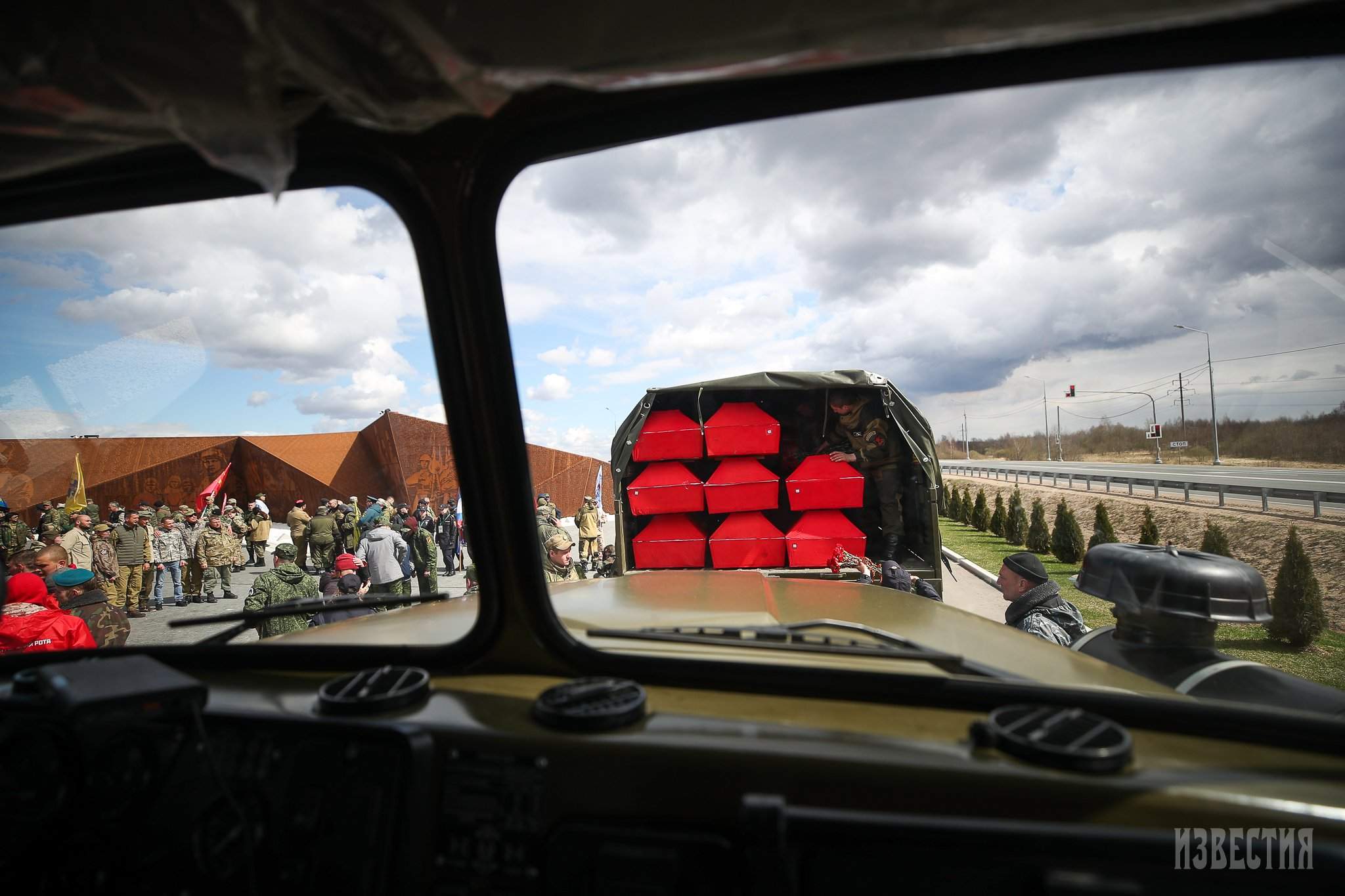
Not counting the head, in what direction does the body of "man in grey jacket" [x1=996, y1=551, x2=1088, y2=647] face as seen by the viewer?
to the viewer's left

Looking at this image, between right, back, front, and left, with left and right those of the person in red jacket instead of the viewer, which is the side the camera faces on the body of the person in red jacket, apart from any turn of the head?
back

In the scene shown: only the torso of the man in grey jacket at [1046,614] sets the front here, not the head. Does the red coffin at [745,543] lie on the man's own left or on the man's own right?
on the man's own right

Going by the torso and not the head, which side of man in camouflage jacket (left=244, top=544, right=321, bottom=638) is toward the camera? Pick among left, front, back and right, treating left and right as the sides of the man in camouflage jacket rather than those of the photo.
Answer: back

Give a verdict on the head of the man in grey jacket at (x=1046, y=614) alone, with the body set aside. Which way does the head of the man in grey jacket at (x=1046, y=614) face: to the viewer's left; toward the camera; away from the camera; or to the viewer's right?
to the viewer's left

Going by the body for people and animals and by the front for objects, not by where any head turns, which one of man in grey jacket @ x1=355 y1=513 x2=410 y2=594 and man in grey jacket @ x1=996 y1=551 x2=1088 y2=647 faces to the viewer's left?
man in grey jacket @ x1=996 y1=551 x2=1088 y2=647

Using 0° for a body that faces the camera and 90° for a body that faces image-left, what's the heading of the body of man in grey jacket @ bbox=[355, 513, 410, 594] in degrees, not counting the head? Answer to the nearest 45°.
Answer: approximately 180°

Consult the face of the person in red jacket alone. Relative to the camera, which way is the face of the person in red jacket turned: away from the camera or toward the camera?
away from the camera

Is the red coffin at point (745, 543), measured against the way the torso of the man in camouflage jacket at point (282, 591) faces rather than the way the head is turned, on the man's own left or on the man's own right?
on the man's own right

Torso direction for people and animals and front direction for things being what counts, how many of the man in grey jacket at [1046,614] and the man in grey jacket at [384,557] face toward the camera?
0

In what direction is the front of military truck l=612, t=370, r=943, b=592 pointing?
away from the camera

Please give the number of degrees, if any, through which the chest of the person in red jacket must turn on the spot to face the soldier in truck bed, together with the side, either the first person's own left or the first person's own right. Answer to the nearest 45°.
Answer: approximately 90° to the first person's own right
